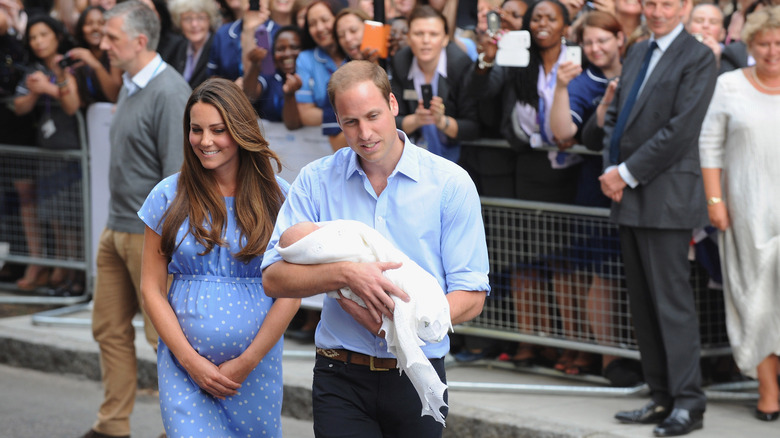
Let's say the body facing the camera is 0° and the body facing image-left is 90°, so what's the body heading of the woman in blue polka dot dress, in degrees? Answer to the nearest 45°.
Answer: approximately 0°

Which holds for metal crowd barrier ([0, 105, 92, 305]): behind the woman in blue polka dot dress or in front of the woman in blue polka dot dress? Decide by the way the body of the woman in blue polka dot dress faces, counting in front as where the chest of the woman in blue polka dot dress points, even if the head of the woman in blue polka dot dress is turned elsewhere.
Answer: behind

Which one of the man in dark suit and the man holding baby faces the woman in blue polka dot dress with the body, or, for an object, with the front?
the man in dark suit

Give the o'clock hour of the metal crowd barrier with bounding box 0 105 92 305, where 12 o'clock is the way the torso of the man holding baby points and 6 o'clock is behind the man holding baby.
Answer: The metal crowd barrier is roughly at 5 o'clock from the man holding baby.

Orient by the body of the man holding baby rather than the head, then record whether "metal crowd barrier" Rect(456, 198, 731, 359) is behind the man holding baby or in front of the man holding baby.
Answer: behind

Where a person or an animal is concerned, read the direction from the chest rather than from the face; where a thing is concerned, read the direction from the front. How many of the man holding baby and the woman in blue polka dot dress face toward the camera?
2

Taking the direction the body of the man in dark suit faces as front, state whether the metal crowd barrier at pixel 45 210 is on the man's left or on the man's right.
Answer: on the man's right

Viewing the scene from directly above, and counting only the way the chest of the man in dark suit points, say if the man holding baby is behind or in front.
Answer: in front

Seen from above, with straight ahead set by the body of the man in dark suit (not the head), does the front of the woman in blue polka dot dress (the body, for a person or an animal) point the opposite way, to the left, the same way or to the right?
to the left
